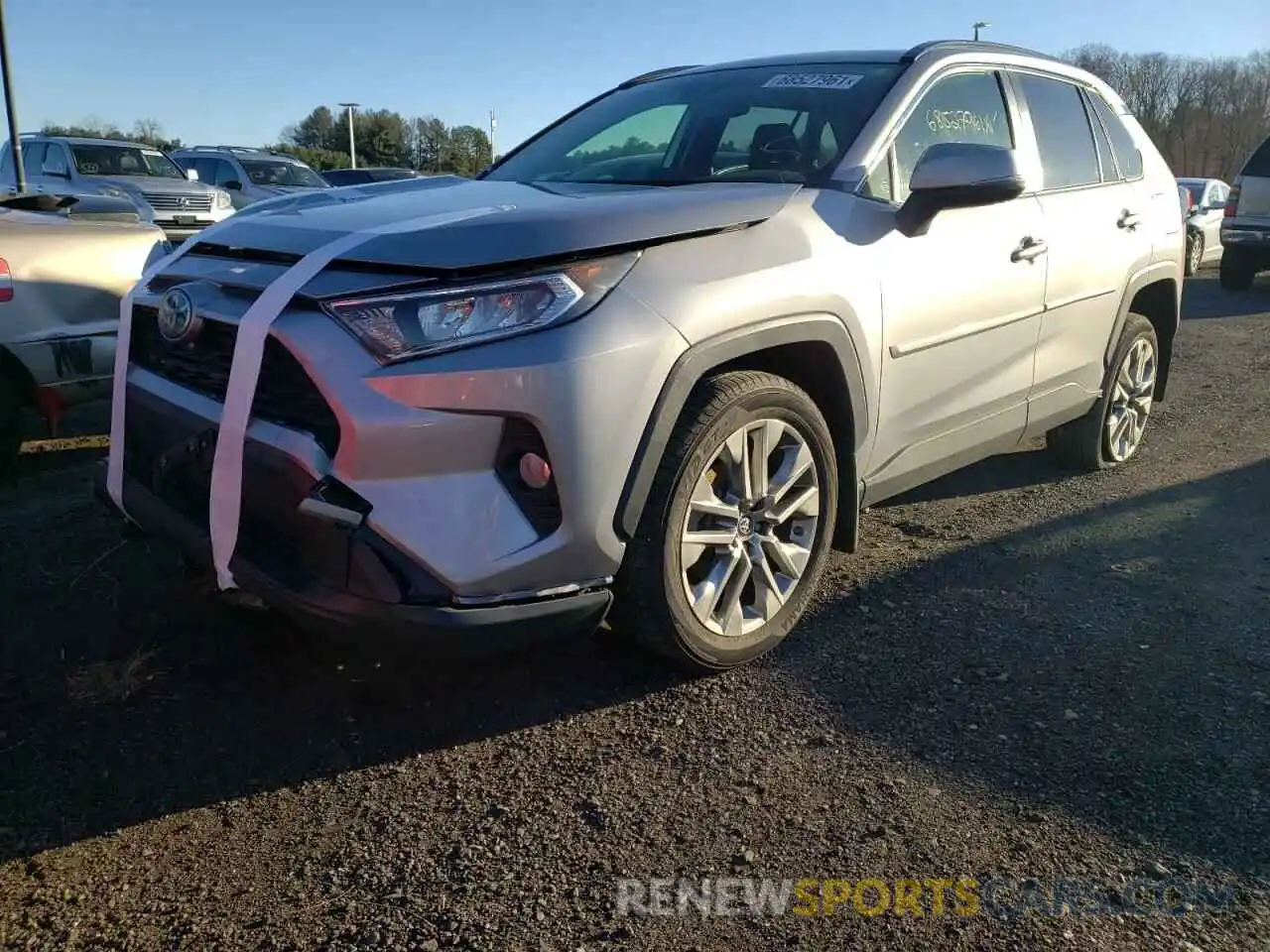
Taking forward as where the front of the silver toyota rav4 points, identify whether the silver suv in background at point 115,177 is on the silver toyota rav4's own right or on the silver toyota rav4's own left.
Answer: on the silver toyota rav4's own right

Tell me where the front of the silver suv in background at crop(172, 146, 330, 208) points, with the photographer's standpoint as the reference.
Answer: facing the viewer and to the right of the viewer

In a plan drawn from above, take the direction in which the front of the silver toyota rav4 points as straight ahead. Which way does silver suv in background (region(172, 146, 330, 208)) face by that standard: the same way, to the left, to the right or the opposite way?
to the left

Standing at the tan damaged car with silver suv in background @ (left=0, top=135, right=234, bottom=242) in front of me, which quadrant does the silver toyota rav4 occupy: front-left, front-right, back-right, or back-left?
back-right

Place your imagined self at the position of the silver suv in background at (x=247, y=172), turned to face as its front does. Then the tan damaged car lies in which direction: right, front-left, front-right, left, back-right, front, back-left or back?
front-right

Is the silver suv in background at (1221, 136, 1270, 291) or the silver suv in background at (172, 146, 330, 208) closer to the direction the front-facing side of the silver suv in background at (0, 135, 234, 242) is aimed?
the silver suv in background at (1221, 136, 1270, 291)

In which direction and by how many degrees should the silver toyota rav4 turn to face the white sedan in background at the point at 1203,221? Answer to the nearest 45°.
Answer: approximately 180°

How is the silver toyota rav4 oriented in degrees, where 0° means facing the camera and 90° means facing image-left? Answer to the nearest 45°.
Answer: approximately 45°

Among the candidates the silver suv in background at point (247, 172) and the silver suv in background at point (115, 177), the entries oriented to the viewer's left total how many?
0

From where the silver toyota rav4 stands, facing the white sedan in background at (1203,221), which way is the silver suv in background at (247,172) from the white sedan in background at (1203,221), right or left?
left
